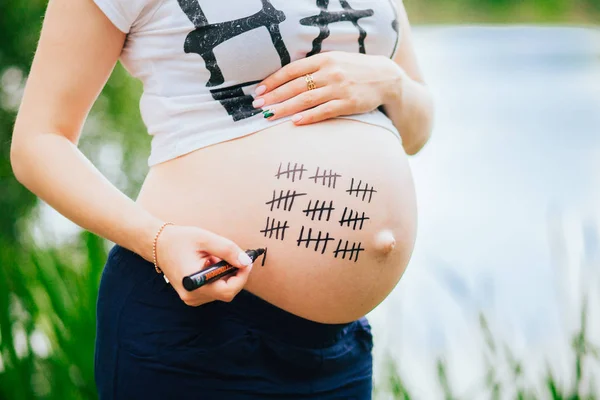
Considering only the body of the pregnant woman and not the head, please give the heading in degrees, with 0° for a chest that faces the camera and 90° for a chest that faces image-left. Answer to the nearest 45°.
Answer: approximately 315°
